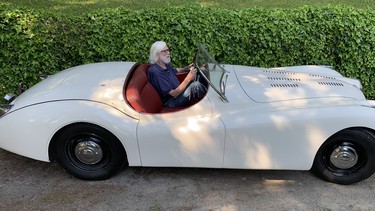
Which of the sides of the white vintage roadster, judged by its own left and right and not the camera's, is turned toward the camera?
right

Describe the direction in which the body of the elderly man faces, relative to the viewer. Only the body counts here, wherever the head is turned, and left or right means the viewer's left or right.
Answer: facing to the right of the viewer
